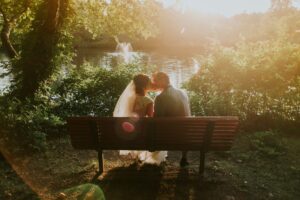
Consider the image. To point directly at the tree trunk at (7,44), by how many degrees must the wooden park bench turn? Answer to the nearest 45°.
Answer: approximately 45° to its left

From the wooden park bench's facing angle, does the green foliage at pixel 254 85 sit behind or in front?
in front

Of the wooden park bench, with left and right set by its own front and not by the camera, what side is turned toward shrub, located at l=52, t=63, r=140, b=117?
front

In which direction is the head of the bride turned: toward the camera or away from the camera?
away from the camera

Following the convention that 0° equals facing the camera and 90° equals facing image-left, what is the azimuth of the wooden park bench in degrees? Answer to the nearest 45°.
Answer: approximately 180°

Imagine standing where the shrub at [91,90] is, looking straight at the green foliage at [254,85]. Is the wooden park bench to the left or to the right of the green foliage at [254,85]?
right
